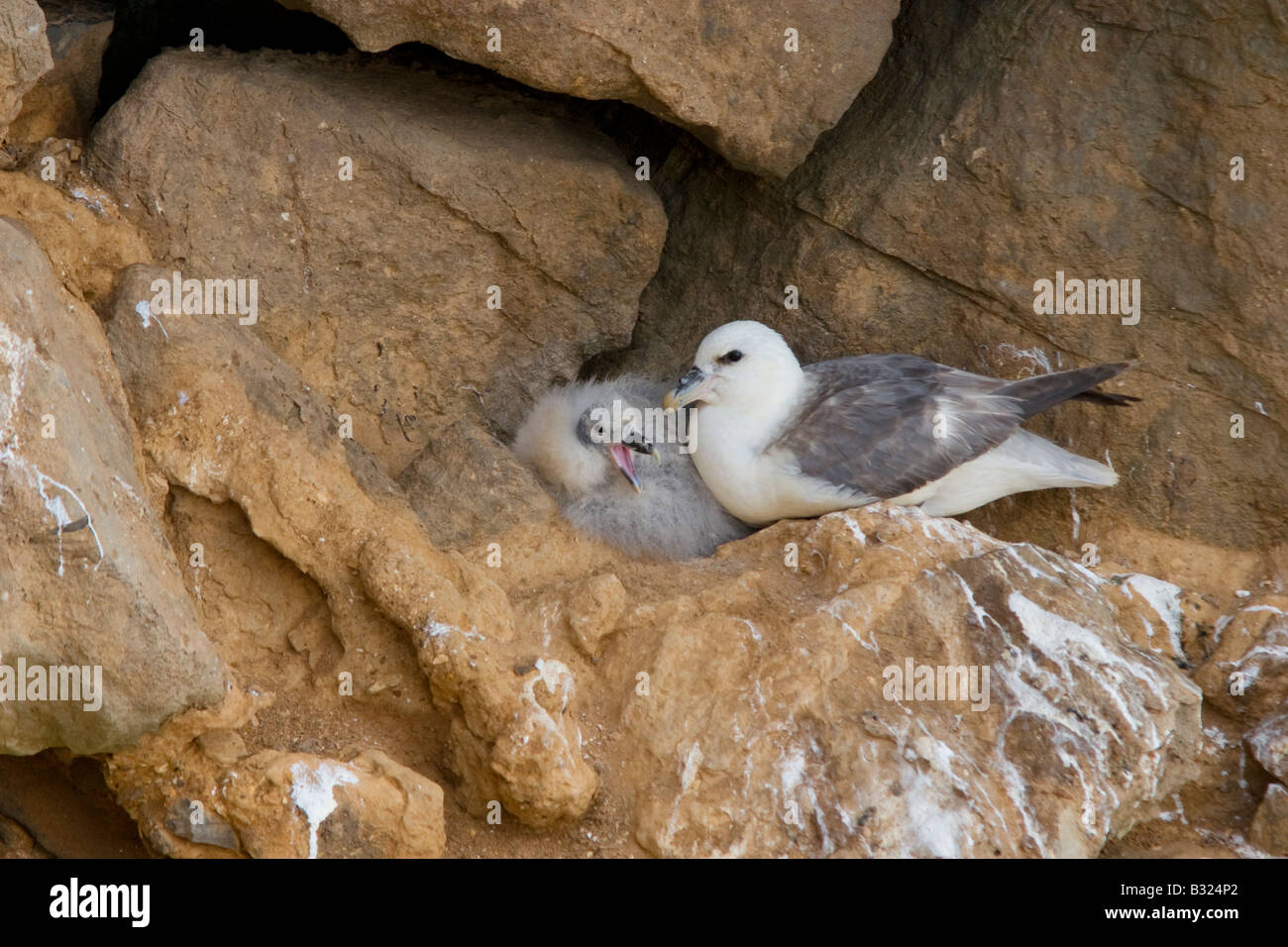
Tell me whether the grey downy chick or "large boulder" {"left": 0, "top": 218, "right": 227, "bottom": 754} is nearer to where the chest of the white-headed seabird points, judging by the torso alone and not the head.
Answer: the grey downy chick

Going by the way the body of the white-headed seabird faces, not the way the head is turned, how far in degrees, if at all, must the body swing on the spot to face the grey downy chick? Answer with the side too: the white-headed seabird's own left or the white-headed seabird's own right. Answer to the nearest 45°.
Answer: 0° — it already faces it

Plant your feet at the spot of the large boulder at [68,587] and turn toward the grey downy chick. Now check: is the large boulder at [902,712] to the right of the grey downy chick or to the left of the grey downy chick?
right

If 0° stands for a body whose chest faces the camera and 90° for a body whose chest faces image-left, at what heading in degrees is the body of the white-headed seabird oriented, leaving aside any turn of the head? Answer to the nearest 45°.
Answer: approximately 90°

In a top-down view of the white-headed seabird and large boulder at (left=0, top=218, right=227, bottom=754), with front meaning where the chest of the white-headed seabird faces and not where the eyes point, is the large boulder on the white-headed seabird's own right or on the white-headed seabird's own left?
on the white-headed seabird's own left
